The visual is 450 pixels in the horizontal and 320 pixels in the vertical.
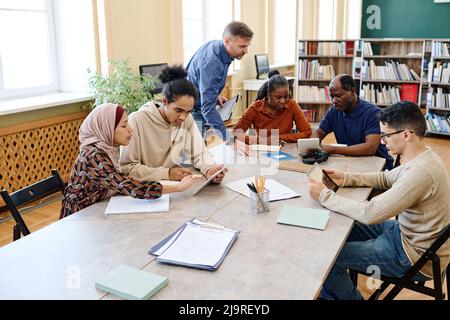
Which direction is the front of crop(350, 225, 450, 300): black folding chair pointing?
to the viewer's left

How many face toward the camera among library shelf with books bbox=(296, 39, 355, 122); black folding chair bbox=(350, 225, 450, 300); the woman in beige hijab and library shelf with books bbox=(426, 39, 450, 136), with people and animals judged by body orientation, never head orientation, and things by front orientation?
2

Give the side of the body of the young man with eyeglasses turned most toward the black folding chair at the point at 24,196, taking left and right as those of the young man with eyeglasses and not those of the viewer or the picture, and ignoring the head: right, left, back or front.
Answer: front

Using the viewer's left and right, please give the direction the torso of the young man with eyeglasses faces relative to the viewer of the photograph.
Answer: facing to the left of the viewer

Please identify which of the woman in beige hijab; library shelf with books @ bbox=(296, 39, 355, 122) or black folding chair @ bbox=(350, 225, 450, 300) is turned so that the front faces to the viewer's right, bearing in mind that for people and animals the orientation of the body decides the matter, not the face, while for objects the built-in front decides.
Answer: the woman in beige hijab

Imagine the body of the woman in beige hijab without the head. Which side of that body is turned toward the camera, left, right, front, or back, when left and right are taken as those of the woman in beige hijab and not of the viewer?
right

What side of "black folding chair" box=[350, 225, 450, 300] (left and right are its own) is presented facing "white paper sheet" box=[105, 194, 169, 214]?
front

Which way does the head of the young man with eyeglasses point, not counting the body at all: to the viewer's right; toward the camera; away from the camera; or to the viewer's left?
to the viewer's left

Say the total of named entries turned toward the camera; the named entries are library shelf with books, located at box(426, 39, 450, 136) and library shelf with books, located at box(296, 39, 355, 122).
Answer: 2

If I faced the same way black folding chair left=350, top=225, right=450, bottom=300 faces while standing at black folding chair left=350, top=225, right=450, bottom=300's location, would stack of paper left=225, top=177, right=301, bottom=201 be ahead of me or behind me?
ahead

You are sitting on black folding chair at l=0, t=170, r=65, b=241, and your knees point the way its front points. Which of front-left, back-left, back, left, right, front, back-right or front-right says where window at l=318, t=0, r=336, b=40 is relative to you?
left

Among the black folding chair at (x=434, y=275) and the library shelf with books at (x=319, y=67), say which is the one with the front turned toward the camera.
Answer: the library shelf with books

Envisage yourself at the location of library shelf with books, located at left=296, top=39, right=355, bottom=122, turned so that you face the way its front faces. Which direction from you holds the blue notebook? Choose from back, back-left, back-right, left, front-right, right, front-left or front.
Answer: front

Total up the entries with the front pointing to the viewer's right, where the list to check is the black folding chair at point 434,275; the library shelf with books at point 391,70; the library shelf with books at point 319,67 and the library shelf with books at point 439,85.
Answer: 0

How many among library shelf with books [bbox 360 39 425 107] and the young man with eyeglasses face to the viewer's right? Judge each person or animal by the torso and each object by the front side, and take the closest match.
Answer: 0

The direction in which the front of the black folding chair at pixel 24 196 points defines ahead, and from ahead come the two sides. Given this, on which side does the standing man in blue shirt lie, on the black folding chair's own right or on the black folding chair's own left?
on the black folding chair's own left

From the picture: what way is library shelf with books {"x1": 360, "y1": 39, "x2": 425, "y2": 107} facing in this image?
toward the camera

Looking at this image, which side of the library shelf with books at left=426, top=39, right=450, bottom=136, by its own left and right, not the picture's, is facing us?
front

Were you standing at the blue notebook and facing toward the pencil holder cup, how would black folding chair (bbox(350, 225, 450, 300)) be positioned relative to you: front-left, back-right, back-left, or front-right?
front-left

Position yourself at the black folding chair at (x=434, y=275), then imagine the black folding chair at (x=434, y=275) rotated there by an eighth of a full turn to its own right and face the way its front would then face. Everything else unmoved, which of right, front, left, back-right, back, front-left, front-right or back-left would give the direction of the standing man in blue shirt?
front

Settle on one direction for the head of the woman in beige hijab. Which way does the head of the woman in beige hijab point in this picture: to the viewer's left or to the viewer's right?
to the viewer's right
